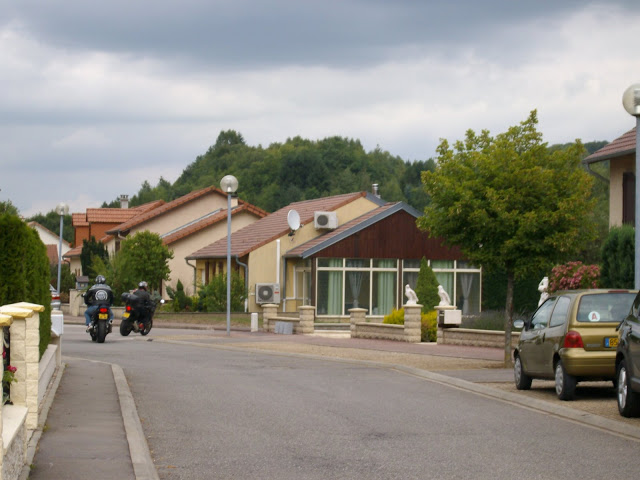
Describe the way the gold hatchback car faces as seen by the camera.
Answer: facing away from the viewer and to the left of the viewer

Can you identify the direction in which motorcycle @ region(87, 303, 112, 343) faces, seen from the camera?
facing away from the viewer

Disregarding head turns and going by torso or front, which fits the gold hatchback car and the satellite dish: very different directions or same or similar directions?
very different directions

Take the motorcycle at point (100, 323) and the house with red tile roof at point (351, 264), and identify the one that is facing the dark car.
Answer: the house with red tile roof

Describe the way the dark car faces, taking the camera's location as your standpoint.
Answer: facing away from the viewer and to the left of the viewer

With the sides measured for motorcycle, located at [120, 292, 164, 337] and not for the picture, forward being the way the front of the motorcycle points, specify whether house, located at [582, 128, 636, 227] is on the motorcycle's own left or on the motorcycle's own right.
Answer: on the motorcycle's own right

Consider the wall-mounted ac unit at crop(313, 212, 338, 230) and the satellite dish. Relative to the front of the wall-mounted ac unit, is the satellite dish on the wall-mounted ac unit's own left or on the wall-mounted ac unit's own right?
on the wall-mounted ac unit's own right

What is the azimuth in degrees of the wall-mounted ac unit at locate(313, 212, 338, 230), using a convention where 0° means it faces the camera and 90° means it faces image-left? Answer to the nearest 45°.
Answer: approximately 0°

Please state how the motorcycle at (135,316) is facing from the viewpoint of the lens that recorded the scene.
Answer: facing away from the viewer and to the right of the viewer

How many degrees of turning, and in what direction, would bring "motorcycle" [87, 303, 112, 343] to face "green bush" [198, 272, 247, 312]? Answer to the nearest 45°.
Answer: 0° — it already faces it

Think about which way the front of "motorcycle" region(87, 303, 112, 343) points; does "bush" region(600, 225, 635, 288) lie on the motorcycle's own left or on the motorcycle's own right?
on the motorcycle's own right
